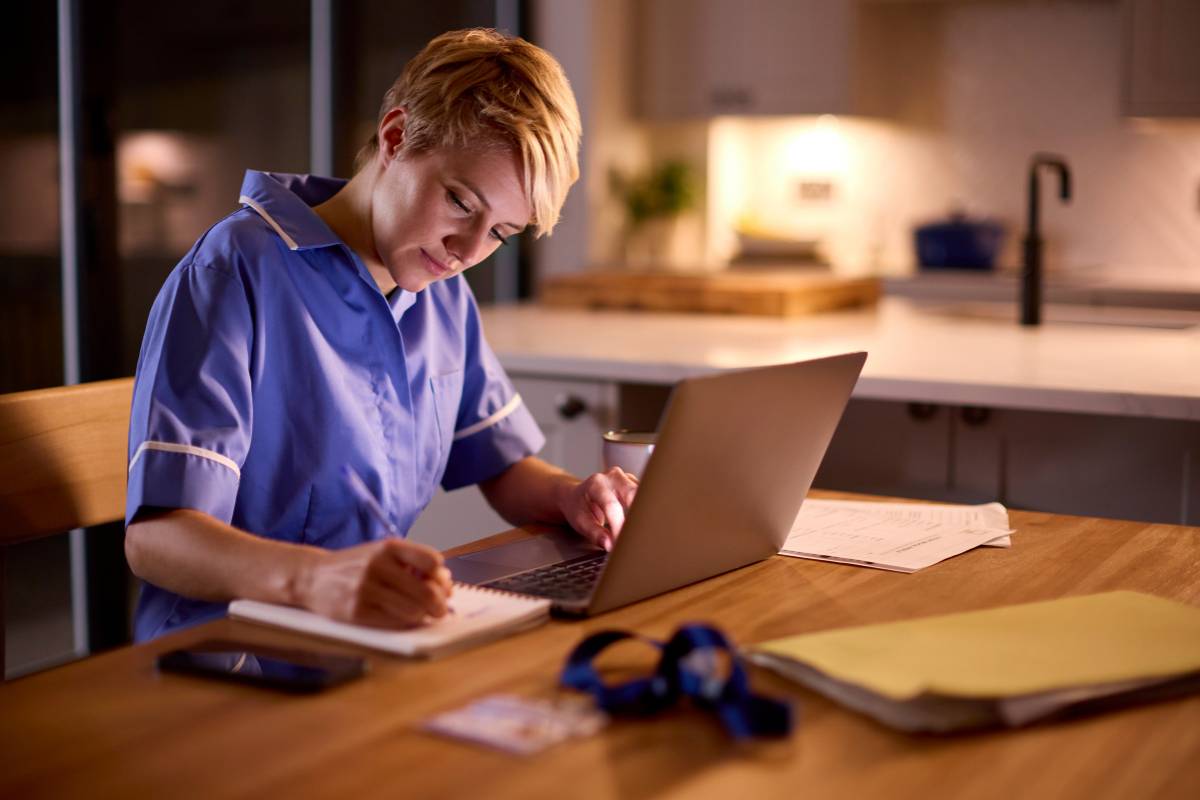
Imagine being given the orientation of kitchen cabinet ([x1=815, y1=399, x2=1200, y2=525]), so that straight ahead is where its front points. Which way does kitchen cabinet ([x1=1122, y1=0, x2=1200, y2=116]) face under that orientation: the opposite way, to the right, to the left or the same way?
the same way

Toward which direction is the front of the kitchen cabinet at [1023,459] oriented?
toward the camera

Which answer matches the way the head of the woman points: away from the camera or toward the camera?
toward the camera

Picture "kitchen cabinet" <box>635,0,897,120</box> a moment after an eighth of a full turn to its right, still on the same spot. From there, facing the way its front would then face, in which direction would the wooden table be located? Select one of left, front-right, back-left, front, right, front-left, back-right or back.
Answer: front-left

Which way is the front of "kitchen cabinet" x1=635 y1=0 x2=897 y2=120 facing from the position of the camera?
facing the viewer

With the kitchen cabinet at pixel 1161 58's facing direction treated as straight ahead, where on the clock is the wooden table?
The wooden table is roughly at 12 o'clock from the kitchen cabinet.

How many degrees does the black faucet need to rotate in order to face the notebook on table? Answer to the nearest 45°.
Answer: approximately 90° to its right

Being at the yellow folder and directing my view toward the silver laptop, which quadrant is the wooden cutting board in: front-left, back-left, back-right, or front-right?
front-right

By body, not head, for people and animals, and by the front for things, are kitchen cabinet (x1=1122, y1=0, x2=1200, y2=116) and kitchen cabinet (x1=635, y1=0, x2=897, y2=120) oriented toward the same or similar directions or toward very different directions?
same or similar directions

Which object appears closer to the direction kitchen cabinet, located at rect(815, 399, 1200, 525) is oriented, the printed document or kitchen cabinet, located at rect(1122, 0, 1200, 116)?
the printed document

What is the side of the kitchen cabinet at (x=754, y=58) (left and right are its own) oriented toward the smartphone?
front
